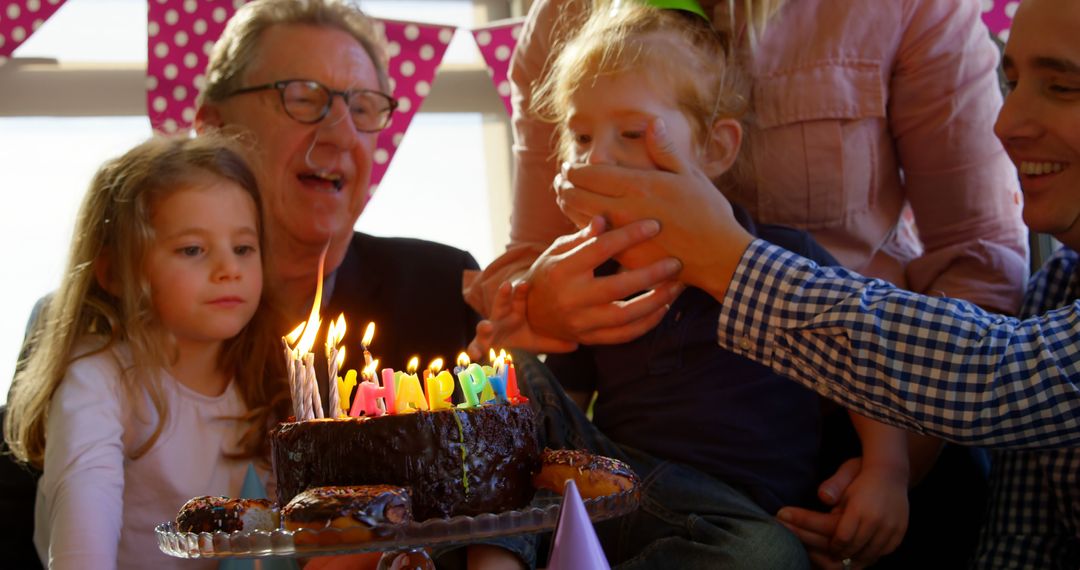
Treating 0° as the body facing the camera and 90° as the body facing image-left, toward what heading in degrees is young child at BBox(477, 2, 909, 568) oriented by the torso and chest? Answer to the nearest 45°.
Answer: approximately 45°

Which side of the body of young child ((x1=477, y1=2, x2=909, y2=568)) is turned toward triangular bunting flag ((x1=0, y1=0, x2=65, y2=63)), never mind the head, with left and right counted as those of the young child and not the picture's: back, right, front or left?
right

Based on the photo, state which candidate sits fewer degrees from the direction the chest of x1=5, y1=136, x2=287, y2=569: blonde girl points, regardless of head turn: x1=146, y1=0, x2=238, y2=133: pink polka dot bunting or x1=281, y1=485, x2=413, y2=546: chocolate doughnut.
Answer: the chocolate doughnut

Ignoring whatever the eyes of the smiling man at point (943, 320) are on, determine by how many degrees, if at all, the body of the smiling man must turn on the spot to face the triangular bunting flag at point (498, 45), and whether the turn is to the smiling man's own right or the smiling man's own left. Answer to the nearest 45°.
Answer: approximately 90° to the smiling man's own right

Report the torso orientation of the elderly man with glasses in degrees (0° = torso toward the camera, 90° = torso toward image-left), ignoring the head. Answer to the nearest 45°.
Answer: approximately 315°

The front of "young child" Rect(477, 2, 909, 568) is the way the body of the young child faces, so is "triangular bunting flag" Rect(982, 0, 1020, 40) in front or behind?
behind

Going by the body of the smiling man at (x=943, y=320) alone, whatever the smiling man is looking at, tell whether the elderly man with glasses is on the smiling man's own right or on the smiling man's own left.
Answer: on the smiling man's own right

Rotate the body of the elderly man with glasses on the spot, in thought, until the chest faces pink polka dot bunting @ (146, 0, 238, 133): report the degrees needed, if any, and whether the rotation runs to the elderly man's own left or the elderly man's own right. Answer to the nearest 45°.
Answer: approximately 180°

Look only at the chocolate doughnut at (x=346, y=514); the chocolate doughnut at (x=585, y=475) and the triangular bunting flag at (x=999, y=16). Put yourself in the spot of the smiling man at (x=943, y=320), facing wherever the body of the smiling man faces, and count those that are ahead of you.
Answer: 2
